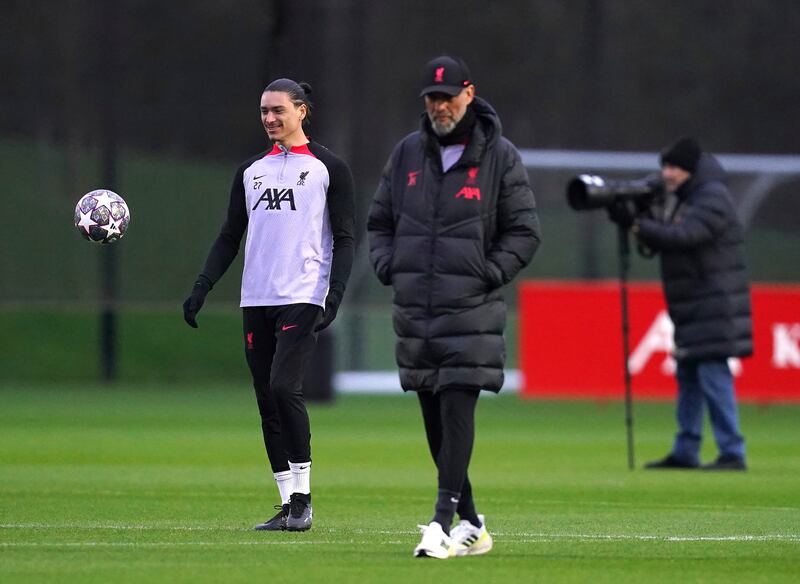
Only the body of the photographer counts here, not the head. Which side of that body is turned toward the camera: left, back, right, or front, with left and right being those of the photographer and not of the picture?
left

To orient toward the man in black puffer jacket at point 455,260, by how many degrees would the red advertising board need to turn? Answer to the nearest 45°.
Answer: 0° — it already faces them

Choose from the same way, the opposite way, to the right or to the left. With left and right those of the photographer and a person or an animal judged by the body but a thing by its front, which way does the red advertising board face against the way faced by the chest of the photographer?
to the left

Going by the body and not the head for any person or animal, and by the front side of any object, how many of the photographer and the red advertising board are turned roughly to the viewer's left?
1

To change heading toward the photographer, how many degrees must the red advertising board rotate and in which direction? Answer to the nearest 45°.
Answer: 0° — it already faces them

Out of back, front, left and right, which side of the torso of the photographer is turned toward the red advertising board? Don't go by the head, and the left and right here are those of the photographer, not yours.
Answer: right

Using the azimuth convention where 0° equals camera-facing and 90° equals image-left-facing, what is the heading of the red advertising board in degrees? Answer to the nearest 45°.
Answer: approximately 0°
